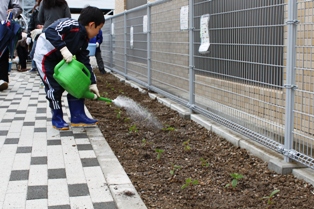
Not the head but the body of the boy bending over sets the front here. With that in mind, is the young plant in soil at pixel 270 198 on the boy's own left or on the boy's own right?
on the boy's own right

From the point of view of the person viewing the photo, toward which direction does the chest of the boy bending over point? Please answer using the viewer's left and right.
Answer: facing to the right of the viewer

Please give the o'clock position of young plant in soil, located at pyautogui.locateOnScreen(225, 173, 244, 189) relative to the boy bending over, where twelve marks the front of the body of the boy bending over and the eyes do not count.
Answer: The young plant in soil is roughly at 2 o'clock from the boy bending over.

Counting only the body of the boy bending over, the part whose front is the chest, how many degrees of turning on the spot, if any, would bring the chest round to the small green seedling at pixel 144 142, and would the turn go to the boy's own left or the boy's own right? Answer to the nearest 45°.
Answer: approximately 45° to the boy's own right

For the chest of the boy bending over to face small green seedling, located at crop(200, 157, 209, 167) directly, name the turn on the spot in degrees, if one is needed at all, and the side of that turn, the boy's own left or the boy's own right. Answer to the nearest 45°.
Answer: approximately 45° to the boy's own right

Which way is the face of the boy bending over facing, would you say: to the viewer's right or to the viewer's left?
to the viewer's right

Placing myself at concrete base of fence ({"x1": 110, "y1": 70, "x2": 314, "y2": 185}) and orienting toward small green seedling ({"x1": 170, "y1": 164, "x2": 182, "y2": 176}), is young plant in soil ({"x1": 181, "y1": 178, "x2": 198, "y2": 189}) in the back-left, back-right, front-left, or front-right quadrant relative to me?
front-left

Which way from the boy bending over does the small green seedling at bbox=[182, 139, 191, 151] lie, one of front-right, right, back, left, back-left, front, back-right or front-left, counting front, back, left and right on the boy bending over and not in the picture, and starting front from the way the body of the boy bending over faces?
front-right
